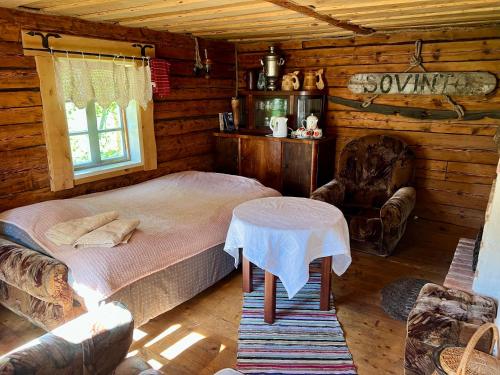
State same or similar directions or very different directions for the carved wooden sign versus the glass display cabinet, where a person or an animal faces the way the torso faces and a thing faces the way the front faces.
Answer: same or similar directions

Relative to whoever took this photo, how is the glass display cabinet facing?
facing the viewer

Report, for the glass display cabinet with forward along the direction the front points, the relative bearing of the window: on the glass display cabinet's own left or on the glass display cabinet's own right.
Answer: on the glass display cabinet's own right

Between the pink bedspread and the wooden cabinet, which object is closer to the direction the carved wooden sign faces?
the pink bedspread

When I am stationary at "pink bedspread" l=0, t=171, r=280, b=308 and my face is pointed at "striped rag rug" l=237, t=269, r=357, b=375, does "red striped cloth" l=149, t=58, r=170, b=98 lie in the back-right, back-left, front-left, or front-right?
back-left

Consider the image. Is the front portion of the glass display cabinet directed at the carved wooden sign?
no

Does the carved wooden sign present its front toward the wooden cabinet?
no

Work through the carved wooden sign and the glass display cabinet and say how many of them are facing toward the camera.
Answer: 2

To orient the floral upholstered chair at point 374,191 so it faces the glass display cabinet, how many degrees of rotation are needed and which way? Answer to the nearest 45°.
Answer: approximately 90° to its right

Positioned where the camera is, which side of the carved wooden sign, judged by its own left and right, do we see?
front

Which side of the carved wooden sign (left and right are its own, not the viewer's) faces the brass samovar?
right

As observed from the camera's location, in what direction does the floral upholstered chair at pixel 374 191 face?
facing the viewer and to the left of the viewer

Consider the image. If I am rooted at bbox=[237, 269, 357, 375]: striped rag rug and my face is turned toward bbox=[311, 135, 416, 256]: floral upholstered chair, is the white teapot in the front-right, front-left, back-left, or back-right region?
front-left
